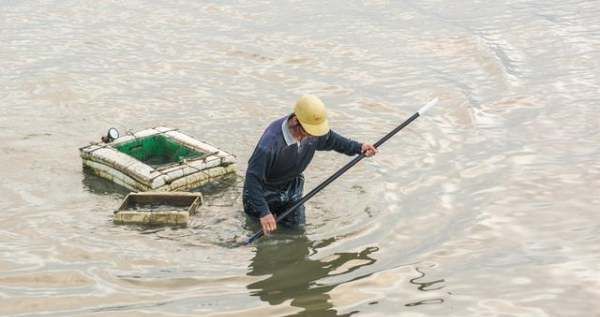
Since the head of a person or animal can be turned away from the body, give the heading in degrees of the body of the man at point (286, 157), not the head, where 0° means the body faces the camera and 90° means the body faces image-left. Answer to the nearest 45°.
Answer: approximately 315°

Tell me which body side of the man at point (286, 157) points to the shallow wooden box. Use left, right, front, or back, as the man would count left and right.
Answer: back

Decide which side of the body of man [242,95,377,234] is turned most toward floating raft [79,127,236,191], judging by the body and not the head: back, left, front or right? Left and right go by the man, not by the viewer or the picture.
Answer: back

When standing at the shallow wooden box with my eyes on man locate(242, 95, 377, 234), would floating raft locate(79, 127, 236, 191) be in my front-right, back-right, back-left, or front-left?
back-left
